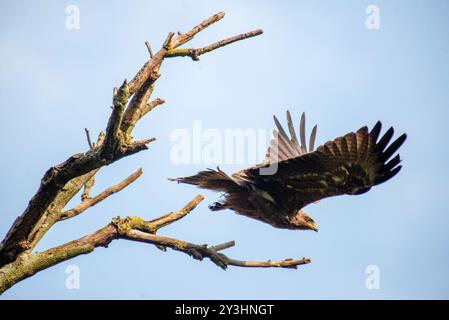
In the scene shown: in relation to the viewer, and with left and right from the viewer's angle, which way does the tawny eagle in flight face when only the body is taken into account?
facing to the right of the viewer

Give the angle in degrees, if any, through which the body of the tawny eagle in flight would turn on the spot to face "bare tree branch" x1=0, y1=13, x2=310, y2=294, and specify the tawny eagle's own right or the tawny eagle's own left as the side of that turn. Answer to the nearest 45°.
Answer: approximately 135° to the tawny eagle's own right

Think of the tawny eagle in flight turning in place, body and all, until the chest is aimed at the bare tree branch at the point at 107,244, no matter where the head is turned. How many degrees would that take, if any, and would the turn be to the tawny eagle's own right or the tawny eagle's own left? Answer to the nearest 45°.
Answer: approximately 135° to the tawny eagle's own right
